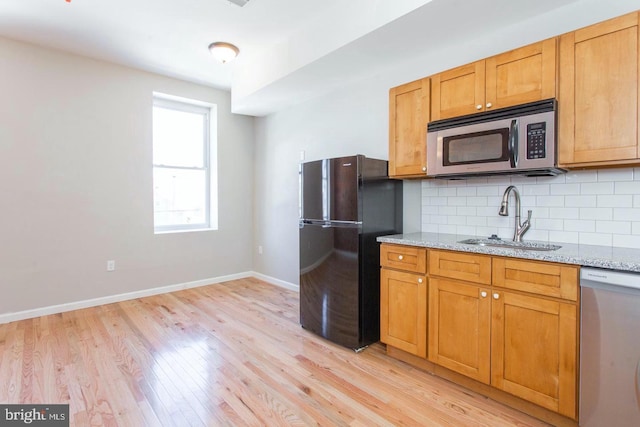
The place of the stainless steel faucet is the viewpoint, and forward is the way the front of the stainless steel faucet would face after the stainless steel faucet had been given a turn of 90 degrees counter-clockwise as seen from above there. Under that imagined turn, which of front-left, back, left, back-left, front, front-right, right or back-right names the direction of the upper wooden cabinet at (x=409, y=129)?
back-right

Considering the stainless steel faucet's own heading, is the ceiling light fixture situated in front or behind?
in front

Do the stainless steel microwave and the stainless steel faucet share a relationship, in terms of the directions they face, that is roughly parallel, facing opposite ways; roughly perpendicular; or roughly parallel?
roughly parallel

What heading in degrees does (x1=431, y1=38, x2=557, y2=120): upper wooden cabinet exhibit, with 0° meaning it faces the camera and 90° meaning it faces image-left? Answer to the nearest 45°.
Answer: approximately 45°

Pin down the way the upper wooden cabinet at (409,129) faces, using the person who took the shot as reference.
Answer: facing the viewer and to the left of the viewer

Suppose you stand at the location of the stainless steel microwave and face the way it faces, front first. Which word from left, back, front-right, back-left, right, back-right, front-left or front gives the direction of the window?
front-right

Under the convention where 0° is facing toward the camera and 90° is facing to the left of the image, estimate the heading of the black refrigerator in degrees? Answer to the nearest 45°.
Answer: approximately 45°

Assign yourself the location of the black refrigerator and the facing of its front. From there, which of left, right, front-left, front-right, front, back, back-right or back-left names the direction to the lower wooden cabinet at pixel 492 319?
left

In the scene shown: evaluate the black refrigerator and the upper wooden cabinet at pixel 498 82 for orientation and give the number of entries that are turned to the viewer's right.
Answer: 0
